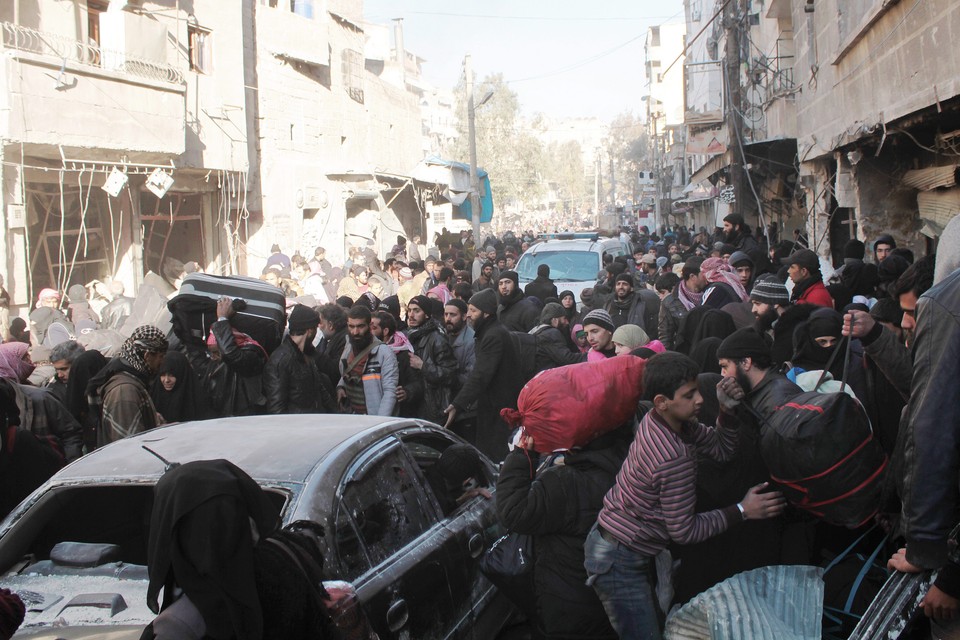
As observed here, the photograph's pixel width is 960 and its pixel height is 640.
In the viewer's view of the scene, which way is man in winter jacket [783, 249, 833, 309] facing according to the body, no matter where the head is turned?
to the viewer's left

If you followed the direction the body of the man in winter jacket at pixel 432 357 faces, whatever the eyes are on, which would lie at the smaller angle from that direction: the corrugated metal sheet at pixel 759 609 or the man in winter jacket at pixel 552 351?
the corrugated metal sheet

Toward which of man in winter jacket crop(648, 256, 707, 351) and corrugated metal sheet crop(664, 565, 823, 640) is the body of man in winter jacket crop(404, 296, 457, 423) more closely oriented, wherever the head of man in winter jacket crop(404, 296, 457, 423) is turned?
the corrugated metal sheet

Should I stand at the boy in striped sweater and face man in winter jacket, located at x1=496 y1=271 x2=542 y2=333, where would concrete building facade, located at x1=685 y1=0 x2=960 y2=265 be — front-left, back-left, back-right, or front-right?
front-right

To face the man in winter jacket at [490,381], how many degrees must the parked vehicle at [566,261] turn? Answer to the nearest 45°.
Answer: approximately 45° to its left

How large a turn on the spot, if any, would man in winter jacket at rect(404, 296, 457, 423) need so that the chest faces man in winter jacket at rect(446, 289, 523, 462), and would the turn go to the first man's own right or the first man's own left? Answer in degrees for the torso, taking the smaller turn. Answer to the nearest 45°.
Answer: approximately 90° to the first man's own left

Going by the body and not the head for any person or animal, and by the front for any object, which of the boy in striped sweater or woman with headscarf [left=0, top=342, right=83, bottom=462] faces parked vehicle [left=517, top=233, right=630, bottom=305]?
the woman with headscarf

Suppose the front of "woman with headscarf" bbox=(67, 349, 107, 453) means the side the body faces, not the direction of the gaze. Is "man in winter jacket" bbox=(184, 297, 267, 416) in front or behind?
in front

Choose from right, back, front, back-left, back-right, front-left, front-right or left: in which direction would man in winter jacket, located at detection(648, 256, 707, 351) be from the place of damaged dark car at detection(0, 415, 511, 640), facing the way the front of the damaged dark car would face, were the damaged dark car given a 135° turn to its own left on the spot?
back-right
